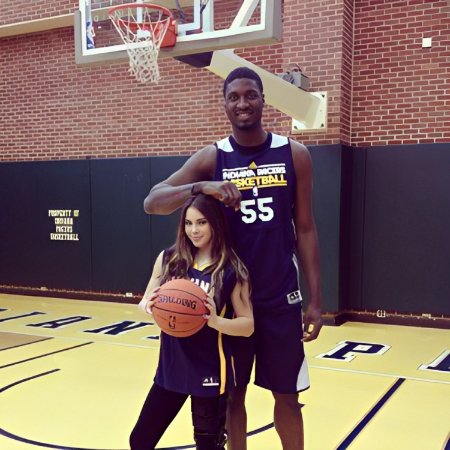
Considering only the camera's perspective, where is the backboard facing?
facing the viewer and to the left of the viewer

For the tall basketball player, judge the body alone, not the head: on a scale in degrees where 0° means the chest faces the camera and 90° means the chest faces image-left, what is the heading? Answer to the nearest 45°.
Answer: approximately 0°

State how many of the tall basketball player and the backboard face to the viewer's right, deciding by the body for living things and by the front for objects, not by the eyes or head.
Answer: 0

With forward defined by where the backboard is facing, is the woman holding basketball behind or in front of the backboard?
in front

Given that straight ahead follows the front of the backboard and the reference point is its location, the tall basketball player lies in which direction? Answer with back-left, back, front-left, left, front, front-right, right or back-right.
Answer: front-left

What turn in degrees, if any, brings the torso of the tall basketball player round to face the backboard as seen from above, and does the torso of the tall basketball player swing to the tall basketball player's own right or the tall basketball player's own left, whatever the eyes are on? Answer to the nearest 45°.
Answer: approximately 180°
